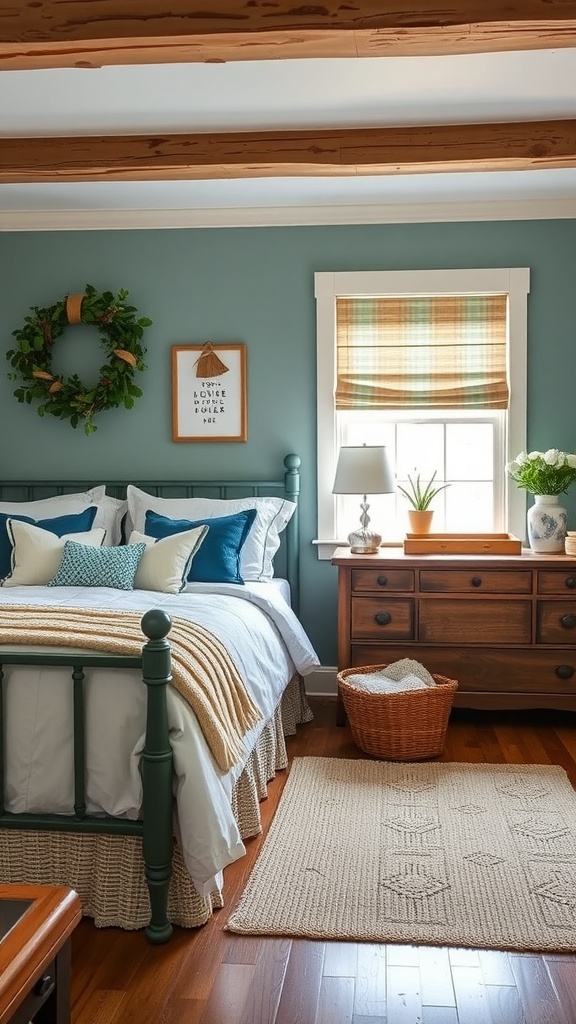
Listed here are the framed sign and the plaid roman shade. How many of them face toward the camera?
2

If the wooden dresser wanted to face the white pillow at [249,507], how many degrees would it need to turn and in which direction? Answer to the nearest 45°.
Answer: approximately 90° to its right

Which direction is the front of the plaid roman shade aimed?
toward the camera

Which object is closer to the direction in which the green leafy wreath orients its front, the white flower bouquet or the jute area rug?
the jute area rug

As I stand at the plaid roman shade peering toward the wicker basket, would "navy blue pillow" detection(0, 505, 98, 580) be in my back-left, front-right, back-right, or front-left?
front-right

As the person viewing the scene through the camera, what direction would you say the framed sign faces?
facing the viewer

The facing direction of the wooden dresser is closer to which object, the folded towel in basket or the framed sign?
the folded towel in basket

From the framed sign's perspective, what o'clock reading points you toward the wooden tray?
The wooden tray is roughly at 10 o'clock from the framed sign.

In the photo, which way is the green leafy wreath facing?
toward the camera
